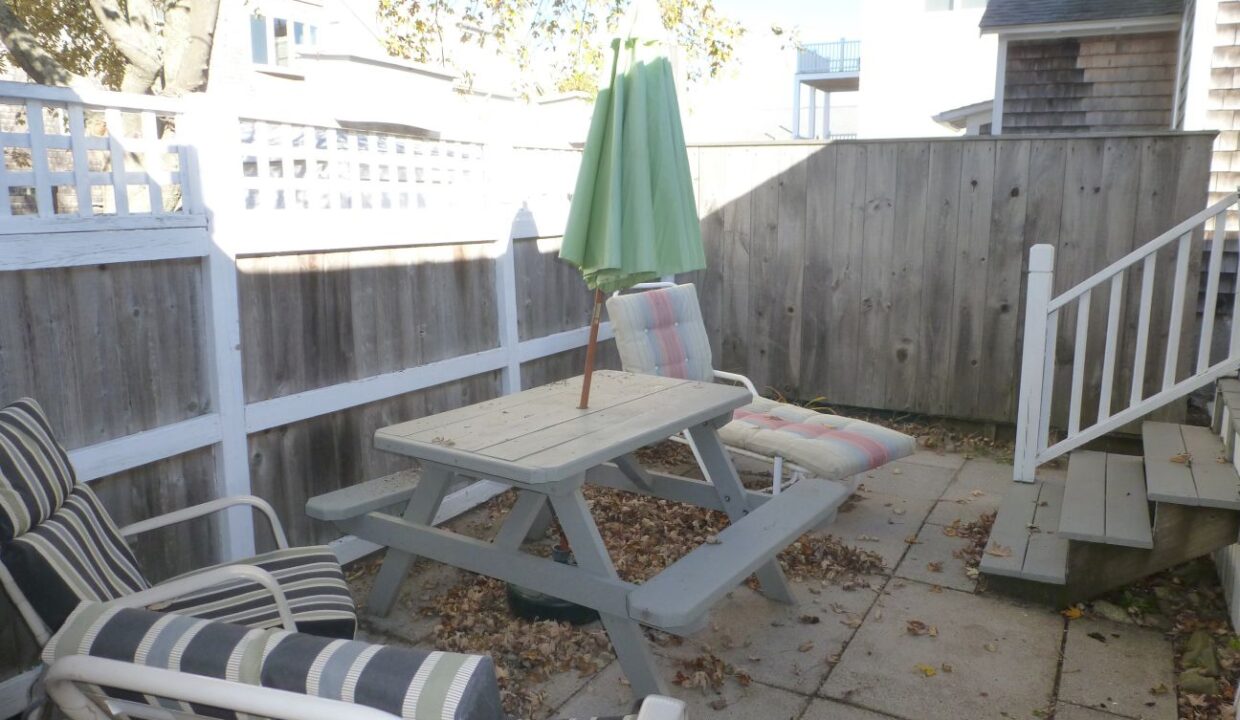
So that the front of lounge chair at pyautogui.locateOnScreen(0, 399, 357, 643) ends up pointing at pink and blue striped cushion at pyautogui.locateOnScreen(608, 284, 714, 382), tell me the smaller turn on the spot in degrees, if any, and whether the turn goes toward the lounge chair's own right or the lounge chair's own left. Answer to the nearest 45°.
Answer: approximately 45° to the lounge chair's own left

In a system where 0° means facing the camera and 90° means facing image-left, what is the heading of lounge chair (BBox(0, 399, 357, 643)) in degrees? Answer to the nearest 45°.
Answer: approximately 270°

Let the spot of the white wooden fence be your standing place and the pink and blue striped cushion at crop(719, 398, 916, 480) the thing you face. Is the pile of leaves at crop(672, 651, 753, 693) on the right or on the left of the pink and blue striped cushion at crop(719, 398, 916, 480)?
right

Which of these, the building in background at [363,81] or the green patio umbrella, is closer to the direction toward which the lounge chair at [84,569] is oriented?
the green patio umbrella

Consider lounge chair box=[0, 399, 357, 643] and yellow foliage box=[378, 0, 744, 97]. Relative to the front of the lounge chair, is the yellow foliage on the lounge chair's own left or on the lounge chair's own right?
on the lounge chair's own left

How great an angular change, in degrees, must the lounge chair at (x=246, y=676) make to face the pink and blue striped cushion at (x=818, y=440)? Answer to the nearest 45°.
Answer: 0° — it already faces it

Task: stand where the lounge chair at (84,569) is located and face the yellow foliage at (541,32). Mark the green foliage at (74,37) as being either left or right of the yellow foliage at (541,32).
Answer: left

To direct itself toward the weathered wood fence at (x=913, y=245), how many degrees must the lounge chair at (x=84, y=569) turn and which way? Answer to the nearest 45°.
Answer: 0° — it already faces it

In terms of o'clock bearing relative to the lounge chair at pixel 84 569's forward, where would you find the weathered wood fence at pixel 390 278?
The weathered wood fence is roughly at 10 o'clock from the lounge chair.

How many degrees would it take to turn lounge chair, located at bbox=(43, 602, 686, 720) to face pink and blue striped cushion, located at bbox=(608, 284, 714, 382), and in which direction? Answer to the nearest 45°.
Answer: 0° — it already faces it

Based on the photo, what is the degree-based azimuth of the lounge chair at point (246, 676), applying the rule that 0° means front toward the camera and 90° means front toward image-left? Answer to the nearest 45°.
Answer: approximately 225°

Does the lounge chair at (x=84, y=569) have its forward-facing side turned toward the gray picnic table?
yes
